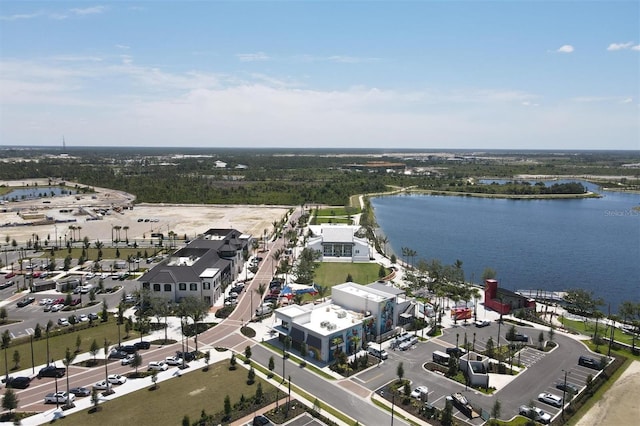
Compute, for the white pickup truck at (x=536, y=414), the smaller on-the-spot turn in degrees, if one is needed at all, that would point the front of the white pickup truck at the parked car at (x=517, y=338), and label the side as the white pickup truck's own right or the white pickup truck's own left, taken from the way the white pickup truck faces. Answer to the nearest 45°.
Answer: approximately 135° to the white pickup truck's own left

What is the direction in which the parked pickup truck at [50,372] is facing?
to the viewer's left

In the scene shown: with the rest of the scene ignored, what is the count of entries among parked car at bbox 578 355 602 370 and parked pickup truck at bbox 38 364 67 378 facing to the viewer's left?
1

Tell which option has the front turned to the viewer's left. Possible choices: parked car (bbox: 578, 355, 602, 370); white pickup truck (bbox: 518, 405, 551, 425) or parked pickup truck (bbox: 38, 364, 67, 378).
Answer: parked pickup truck (bbox: 38, 364, 67, 378)

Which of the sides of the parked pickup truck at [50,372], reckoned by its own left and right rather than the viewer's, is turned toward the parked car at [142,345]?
back
